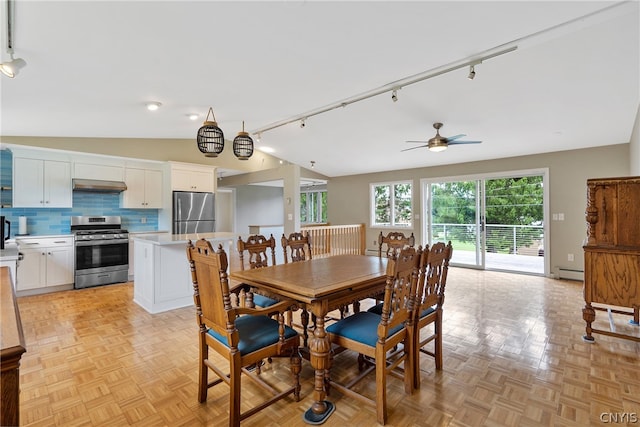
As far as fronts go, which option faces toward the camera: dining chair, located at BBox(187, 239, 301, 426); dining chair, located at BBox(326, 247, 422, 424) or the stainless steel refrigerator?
the stainless steel refrigerator

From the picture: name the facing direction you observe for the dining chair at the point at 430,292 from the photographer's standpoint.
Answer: facing away from the viewer and to the left of the viewer

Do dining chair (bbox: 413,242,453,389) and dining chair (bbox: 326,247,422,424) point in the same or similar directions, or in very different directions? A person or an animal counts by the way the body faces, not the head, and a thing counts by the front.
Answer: same or similar directions

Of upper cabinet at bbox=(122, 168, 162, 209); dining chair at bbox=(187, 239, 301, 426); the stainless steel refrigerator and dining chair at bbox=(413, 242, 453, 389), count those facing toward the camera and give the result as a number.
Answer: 2

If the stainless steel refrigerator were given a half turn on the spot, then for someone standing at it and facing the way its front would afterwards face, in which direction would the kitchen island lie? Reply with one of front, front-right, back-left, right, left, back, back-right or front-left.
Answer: back

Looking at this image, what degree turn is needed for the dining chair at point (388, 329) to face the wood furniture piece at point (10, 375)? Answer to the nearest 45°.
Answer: approximately 90° to its left

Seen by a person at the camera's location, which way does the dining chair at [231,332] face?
facing away from the viewer and to the right of the viewer

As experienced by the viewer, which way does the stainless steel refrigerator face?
facing the viewer

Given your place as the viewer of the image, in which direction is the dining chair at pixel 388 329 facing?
facing away from the viewer and to the left of the viewer

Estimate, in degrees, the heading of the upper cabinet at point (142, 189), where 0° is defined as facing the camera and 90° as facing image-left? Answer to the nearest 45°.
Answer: approximately 0°

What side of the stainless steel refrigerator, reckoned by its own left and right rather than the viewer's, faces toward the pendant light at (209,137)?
front

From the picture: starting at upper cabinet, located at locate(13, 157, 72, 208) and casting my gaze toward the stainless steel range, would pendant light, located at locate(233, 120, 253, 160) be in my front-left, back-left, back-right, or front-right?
front-right

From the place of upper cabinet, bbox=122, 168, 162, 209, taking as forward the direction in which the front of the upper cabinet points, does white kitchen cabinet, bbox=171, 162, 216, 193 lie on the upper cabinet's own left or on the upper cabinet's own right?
on the upper cabinet's own left

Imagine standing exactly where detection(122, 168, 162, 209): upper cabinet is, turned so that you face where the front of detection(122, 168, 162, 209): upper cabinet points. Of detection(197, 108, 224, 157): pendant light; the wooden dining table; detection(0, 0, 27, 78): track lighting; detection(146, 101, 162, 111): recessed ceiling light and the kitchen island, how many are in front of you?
5

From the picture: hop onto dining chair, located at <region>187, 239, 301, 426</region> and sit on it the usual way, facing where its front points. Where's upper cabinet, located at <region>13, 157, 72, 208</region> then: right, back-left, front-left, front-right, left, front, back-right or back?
left

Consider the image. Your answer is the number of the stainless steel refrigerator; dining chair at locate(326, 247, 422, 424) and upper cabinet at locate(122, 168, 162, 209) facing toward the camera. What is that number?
2

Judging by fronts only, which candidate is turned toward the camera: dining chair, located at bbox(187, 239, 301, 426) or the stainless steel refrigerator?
the stainless steel refrigerator

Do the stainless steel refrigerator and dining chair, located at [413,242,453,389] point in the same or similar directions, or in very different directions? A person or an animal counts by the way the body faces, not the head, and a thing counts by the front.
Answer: very different directions
